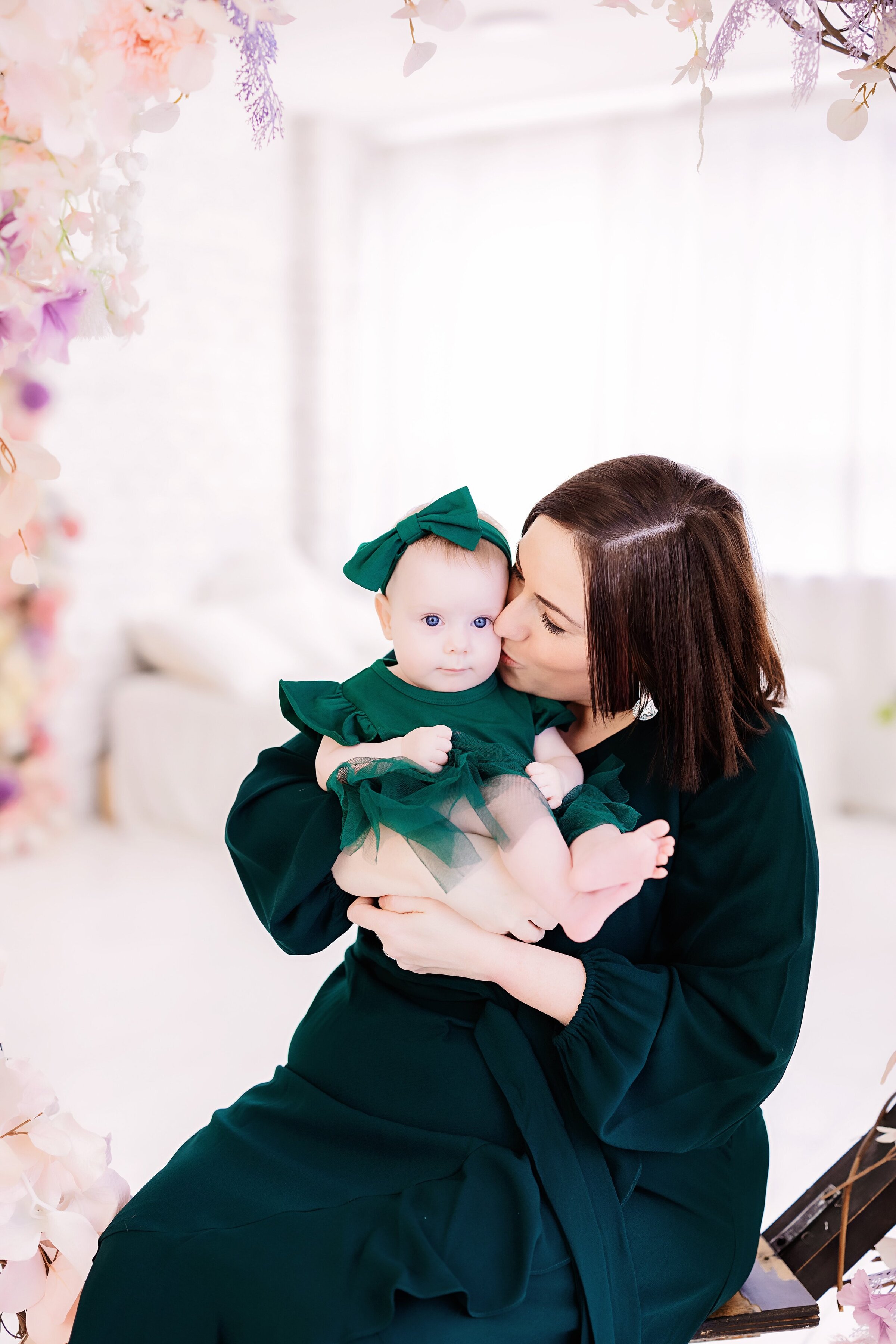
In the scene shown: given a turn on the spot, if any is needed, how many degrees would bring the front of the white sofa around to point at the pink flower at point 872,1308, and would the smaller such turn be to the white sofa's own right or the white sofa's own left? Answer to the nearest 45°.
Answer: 0° — it already faces it

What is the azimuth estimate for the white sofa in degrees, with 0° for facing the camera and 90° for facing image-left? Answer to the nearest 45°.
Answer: approximately 0°

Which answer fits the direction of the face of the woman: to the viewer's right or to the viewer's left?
to the viewer's left

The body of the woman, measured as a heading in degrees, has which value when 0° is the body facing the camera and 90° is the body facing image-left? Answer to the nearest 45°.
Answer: approximately 45°

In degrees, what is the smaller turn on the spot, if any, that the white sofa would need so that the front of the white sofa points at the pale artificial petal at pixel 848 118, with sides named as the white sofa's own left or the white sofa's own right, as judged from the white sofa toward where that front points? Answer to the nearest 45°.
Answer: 0° — it already faces it
